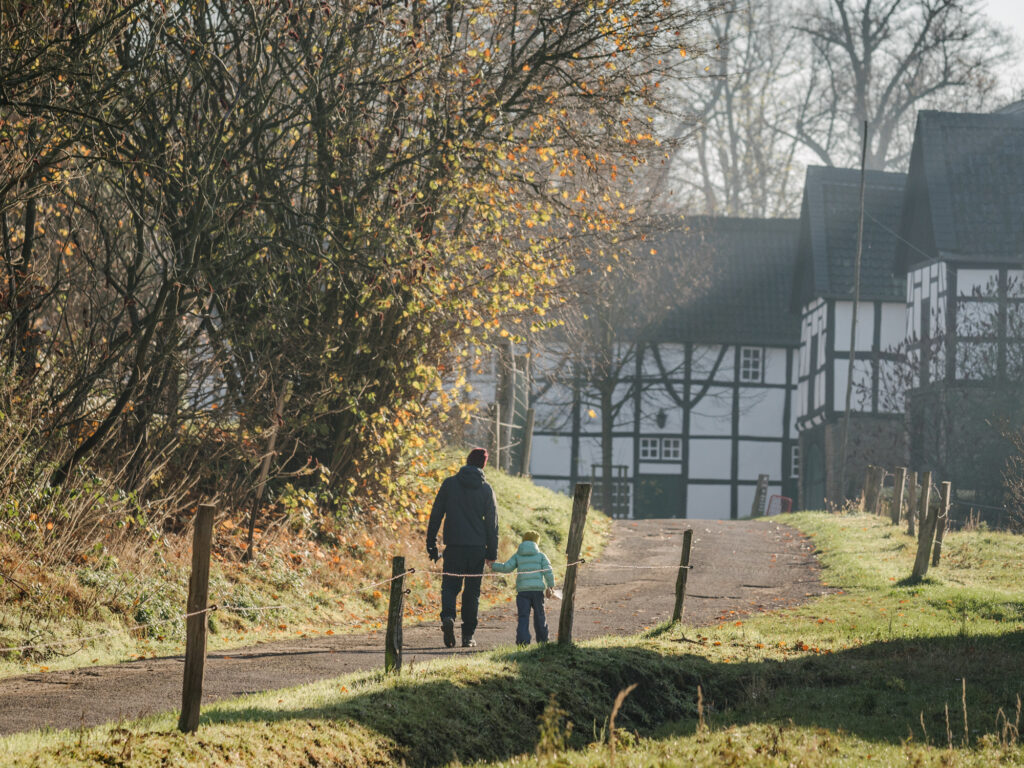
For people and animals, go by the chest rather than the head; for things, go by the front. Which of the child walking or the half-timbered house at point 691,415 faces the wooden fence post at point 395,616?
the half-timbered house

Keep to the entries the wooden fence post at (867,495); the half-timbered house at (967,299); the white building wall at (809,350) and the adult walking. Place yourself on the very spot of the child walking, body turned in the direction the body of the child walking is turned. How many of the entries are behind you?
0

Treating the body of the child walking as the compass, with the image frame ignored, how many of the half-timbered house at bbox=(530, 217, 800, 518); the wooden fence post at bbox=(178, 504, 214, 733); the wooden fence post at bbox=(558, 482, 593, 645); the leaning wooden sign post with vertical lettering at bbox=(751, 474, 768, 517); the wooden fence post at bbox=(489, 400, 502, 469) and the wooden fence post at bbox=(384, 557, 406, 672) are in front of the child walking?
3

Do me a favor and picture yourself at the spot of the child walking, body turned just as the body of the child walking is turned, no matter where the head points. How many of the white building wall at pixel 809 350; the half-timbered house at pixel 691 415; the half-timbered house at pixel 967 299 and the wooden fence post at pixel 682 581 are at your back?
0

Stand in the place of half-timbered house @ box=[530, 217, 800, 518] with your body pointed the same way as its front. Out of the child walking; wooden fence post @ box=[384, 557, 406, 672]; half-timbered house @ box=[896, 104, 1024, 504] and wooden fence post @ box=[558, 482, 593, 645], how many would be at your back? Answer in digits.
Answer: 0

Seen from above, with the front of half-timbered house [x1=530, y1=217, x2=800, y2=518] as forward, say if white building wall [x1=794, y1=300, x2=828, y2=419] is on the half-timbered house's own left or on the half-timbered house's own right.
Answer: on the half-timbered house's own left

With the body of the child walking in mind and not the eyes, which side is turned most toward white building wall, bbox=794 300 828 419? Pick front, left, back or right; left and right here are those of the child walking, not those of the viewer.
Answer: front

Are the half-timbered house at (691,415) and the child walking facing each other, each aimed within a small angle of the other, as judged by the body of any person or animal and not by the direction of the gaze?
yes

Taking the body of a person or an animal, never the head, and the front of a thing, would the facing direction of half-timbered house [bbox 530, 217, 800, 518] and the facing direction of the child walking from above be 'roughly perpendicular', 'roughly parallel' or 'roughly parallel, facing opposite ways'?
roughly parallel, facing opposite ways

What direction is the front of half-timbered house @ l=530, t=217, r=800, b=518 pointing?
toward the camera

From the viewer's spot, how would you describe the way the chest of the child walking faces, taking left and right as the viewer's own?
facing away from the viewer

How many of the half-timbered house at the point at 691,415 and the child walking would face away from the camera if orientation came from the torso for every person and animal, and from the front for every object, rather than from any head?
1

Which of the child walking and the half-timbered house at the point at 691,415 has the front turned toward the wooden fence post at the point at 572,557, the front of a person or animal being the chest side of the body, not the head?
the half-timbered house

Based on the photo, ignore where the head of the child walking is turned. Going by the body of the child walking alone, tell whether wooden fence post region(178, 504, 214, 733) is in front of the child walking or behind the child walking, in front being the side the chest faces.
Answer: behind

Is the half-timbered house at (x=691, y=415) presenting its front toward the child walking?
yes

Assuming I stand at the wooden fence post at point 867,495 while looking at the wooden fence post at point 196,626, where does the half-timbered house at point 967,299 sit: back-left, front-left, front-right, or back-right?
back-left

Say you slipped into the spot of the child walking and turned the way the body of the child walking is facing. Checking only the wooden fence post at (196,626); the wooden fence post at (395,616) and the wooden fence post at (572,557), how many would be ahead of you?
0

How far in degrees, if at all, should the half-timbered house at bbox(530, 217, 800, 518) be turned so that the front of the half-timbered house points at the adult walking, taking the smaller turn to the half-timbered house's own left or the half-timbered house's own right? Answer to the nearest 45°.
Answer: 0° — it already faces them

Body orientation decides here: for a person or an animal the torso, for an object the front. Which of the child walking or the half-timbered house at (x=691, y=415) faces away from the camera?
the child walking
